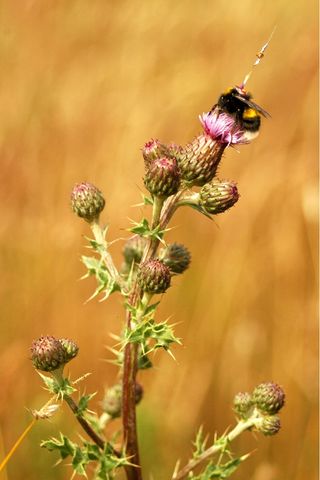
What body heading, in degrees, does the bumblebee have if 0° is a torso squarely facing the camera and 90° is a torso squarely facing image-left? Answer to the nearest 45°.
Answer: approximately 90°
